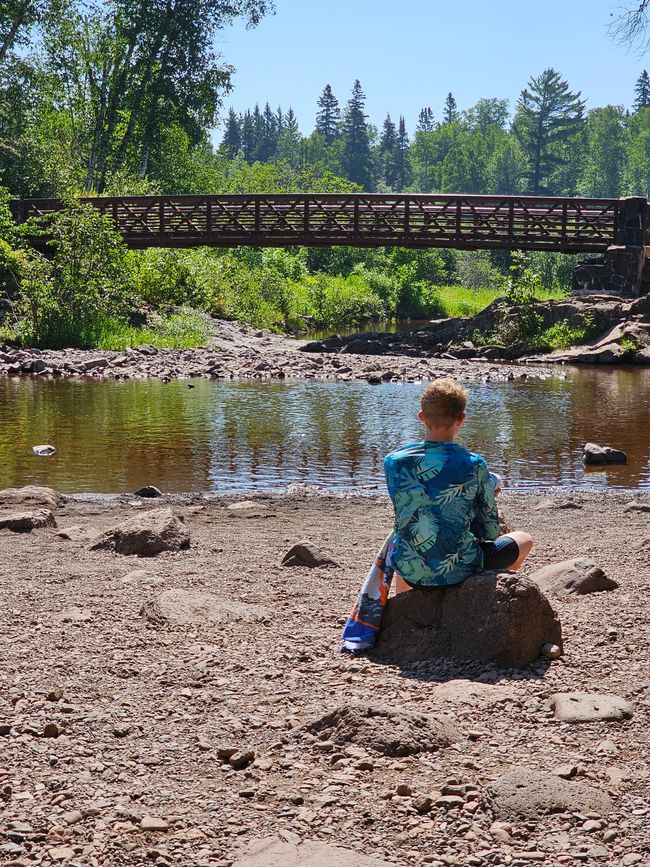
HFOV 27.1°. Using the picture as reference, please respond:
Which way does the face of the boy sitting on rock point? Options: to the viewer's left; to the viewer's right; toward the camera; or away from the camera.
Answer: away from the camera

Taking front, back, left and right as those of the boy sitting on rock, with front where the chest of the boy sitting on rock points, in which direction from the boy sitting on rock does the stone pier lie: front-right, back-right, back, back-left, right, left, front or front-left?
front

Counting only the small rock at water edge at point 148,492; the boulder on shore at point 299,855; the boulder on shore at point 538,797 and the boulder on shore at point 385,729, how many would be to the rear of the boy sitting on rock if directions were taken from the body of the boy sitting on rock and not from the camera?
3

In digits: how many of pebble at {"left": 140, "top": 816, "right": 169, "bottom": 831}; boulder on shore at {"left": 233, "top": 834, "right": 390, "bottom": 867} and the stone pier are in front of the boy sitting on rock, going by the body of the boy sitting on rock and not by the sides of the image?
1

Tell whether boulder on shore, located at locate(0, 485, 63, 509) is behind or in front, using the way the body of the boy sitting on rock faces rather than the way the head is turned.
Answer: in front

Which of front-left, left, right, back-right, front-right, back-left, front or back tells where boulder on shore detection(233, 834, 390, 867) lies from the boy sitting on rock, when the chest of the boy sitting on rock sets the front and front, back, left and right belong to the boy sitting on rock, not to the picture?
back

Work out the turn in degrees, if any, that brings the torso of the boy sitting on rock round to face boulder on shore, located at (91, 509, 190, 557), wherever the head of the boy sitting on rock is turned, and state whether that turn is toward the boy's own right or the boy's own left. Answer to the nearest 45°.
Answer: approximately 45° to the boy's own left

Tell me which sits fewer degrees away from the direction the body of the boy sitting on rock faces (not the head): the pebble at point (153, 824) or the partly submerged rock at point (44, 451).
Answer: the partly submerged rock

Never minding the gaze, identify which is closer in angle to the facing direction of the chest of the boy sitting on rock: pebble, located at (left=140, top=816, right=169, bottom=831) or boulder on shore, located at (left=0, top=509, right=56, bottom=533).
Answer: the boulder on shore

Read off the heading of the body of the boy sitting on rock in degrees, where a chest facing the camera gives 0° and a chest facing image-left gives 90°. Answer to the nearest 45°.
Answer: approximately 180°

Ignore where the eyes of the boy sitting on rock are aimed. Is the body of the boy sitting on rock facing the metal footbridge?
yes

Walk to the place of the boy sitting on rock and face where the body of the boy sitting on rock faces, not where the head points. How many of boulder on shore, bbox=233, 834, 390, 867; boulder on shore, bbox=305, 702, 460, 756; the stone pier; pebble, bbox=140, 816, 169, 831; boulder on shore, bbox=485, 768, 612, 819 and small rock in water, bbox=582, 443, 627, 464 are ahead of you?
2

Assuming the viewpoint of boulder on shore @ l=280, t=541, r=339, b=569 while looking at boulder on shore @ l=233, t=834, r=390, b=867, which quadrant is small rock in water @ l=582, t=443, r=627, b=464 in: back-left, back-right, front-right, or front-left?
back-left

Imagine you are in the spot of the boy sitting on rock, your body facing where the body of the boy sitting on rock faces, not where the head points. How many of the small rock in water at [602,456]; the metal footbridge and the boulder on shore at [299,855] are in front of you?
2

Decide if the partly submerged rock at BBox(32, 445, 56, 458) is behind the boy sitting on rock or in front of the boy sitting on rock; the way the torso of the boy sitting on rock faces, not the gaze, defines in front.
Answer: in front
